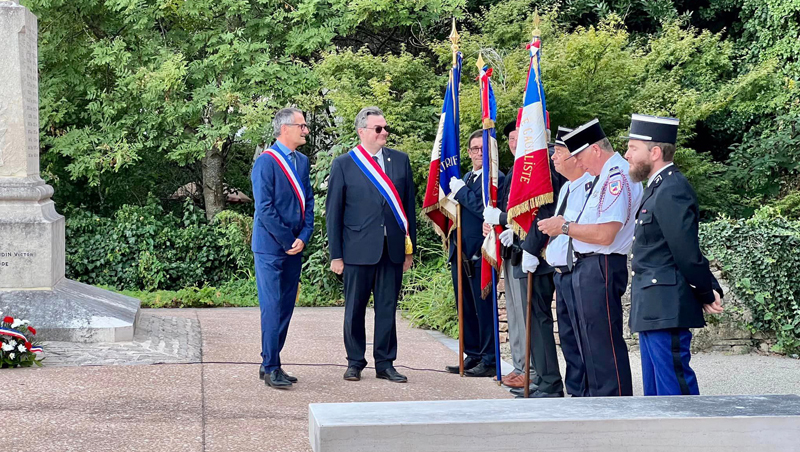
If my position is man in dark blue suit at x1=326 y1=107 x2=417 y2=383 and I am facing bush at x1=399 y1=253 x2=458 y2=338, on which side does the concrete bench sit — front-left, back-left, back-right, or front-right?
back-right

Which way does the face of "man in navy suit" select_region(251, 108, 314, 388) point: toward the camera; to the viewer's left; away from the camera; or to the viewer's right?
to the viewer's right

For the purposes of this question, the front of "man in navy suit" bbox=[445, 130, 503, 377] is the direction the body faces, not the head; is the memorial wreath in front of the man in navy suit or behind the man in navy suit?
in front

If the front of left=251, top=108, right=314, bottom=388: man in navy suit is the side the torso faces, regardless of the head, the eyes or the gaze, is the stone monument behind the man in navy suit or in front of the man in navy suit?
behind

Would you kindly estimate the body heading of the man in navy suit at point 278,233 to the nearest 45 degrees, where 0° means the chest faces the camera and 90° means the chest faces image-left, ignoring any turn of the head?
approximately 315°

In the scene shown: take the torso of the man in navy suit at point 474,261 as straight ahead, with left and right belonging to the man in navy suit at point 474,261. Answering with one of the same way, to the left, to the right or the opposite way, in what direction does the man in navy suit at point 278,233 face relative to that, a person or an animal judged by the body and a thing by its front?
to the left

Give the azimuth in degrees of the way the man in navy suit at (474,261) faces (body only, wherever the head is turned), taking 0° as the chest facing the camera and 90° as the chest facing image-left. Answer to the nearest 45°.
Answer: approximately 45°

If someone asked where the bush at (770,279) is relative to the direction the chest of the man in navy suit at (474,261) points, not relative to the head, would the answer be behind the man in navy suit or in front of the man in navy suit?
behind

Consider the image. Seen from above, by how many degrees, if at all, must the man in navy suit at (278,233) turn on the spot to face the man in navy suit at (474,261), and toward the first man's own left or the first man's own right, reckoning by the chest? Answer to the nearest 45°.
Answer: approximately 45° to the first man's own left
